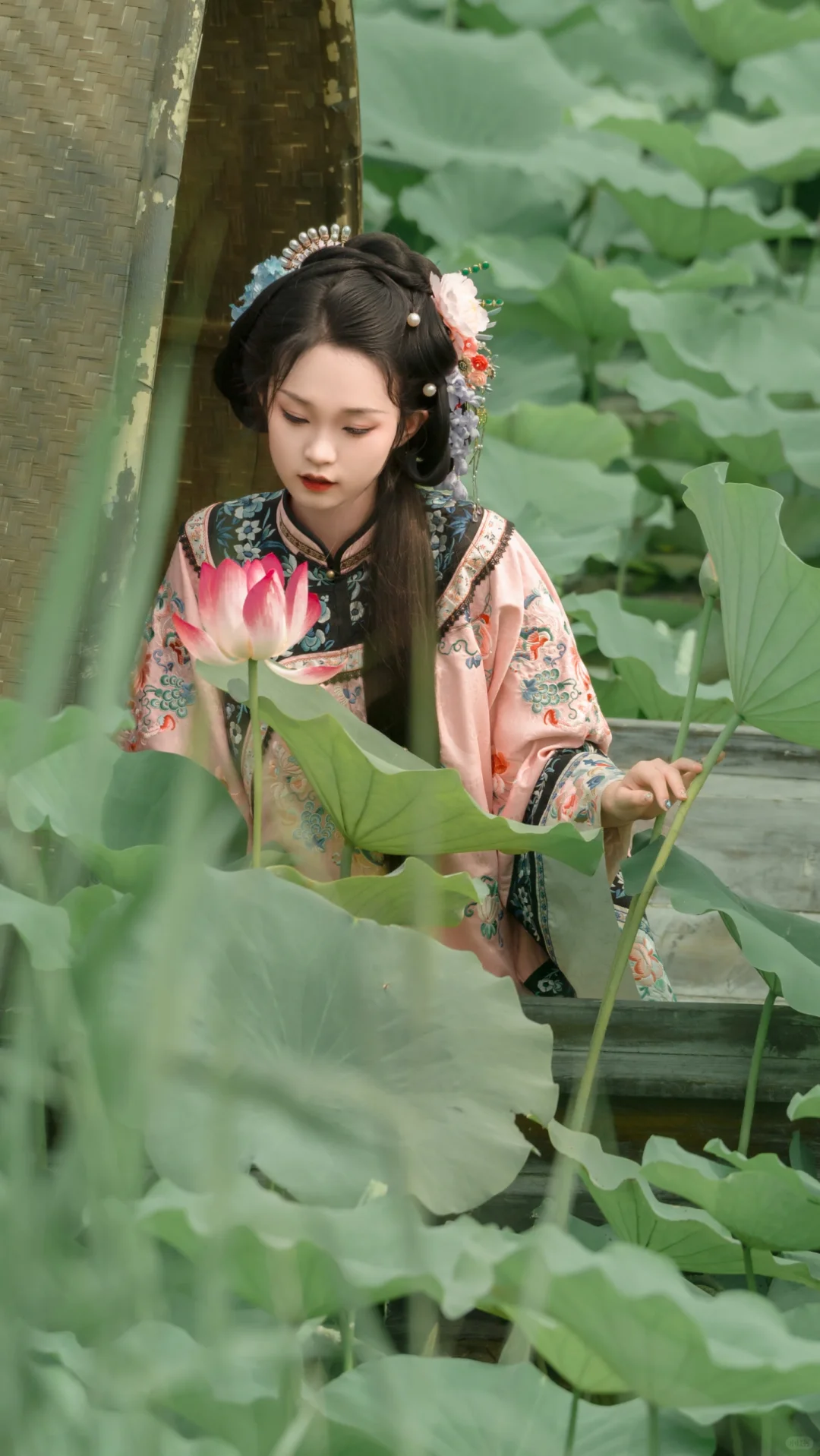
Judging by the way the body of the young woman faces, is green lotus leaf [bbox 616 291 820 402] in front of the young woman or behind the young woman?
behind

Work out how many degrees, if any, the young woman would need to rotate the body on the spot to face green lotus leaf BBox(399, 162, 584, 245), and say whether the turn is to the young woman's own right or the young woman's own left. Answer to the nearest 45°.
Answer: approximately 180°

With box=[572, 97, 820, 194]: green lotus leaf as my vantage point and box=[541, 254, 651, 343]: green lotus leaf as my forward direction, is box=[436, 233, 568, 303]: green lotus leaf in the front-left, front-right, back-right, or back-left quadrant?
front-right

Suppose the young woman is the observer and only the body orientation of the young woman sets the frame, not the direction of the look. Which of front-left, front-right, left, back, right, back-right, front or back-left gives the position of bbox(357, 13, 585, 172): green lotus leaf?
back

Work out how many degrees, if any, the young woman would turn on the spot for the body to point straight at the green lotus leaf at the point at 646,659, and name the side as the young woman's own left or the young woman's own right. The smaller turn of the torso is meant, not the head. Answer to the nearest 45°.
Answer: approximately 180°

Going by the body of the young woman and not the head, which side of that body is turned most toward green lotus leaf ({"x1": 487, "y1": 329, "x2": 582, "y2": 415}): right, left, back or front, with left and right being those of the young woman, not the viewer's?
back

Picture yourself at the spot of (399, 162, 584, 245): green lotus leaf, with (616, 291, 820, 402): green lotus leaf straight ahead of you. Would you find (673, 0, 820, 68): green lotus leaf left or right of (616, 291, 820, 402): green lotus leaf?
left

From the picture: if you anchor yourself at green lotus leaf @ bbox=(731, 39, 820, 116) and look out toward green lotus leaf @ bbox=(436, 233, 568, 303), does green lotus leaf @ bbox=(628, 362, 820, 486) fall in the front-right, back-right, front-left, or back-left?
front-left

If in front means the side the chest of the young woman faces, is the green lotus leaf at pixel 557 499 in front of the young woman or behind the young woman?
behind

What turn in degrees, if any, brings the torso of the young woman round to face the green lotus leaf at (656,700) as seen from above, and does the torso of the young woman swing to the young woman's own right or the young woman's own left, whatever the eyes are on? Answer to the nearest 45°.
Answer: approximately 135° to the young woman's own left

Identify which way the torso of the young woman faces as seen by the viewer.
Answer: toward the camera

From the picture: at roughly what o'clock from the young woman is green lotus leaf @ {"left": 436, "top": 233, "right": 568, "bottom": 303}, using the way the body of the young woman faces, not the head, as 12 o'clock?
The green lotus leaf is roughly at 6 o'clock from the young woman.

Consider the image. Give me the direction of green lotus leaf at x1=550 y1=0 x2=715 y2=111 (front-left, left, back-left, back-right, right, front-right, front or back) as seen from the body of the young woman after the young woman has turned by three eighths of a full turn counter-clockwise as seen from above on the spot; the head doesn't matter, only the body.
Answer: front-left

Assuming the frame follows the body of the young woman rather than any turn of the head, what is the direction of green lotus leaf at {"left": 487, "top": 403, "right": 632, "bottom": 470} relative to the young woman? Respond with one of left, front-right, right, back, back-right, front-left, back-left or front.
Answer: back

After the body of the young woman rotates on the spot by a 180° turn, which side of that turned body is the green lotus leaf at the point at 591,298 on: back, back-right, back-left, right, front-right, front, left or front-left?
front
